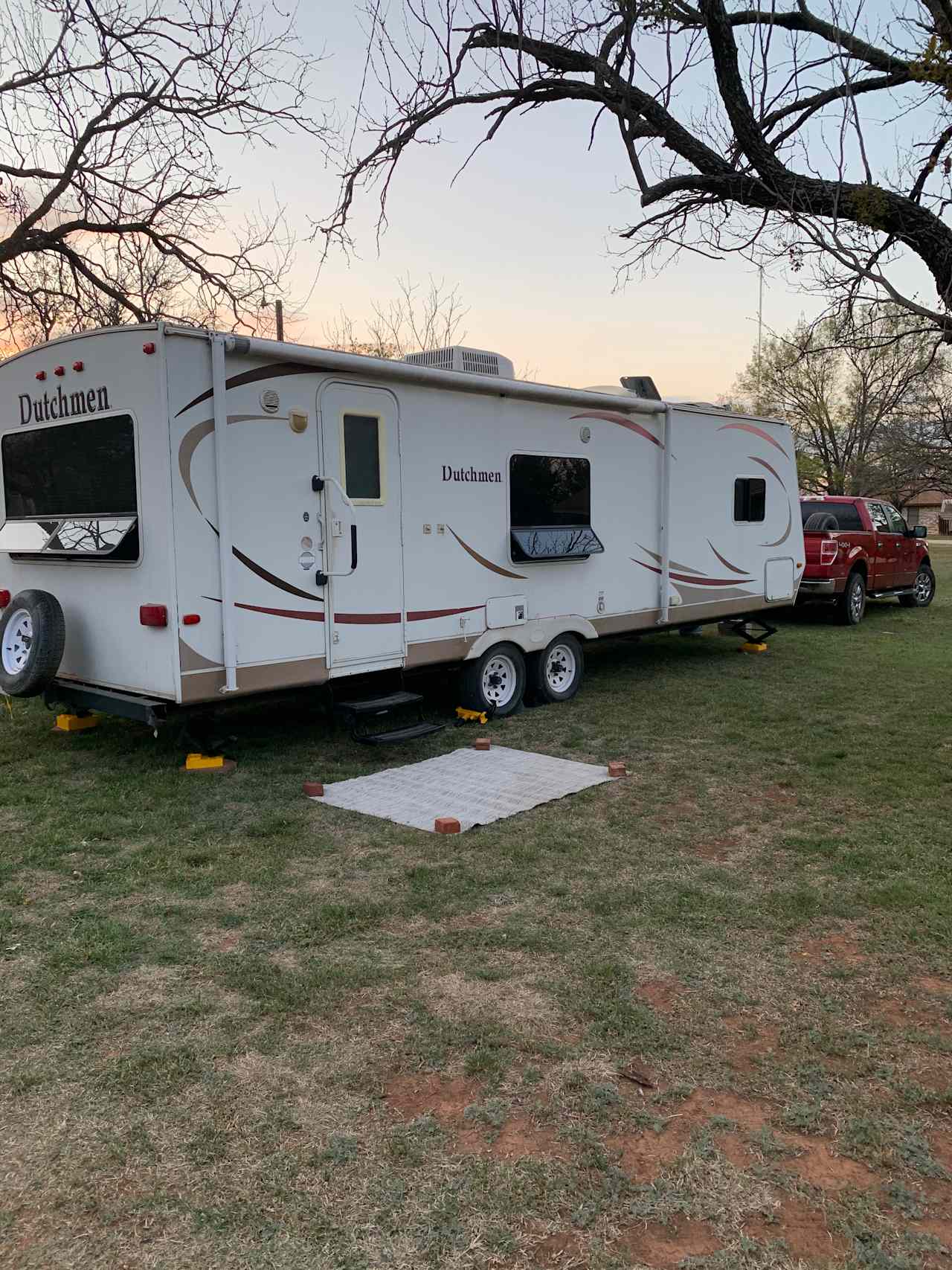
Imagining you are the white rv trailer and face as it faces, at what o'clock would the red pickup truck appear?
The red pickup truck is roughly at 12 o'clock from the white rv trailer.

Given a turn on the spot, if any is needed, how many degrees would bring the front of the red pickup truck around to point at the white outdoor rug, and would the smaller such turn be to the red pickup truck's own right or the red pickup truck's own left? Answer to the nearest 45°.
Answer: approximately 135° to the red pickup truck's own right

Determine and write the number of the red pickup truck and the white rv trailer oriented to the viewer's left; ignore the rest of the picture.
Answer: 0

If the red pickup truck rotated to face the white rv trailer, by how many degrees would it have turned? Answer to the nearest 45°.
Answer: approximately 135° to its right

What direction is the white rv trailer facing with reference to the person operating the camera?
facing away from the viewer and to the right of the viewer

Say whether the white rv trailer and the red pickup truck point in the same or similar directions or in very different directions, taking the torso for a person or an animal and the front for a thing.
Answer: same or similar directions

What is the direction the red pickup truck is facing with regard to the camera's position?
facing away from the viewer and to the right of the viewer

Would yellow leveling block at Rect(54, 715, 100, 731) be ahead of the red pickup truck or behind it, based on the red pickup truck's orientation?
behind
